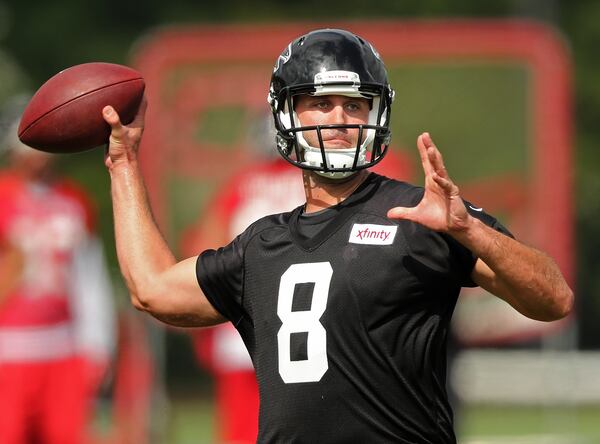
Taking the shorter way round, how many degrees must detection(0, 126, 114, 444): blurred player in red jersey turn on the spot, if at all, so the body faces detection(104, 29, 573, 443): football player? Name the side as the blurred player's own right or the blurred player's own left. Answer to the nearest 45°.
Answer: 0° — they already face them

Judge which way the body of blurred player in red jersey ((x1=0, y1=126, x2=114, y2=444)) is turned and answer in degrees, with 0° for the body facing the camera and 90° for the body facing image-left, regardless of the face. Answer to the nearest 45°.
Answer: approximately 0°
